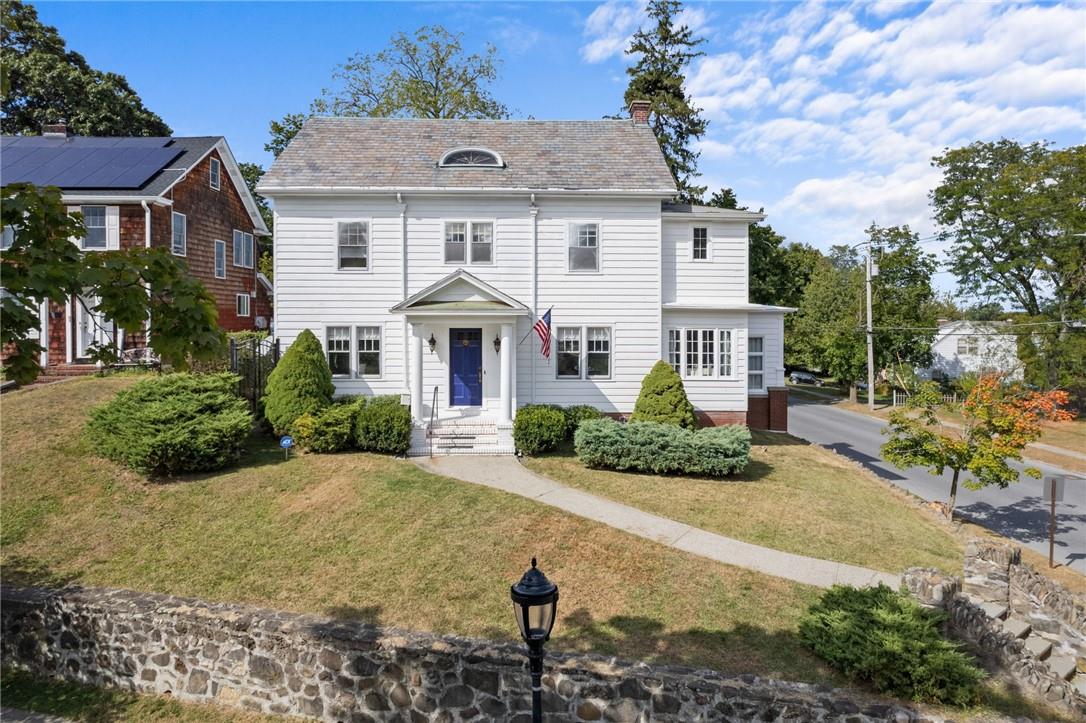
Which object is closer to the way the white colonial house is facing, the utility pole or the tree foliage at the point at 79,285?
the tree foliage

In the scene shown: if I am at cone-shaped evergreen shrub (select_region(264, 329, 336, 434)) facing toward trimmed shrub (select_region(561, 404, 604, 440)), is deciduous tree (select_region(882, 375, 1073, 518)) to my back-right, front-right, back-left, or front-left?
front-right

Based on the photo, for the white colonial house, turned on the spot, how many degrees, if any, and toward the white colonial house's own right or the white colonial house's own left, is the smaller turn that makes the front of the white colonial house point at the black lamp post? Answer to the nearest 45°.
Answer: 0° — it already faces it

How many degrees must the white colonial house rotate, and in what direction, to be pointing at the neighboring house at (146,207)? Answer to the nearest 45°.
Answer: approximately 90° to its right

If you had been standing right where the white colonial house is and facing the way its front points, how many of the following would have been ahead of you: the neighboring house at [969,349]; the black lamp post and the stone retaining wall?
2

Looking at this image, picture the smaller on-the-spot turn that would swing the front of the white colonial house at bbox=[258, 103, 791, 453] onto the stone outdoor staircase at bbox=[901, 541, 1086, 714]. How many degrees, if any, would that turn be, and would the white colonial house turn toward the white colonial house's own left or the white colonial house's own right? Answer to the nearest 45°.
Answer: approximately 45° to the white colonial house's own left

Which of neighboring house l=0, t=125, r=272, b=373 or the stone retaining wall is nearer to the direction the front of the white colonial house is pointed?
the stone retaining wall

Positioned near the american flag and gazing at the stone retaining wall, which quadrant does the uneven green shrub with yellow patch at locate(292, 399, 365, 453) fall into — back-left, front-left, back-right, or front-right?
front-right

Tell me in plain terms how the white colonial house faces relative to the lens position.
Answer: facing the viewer
